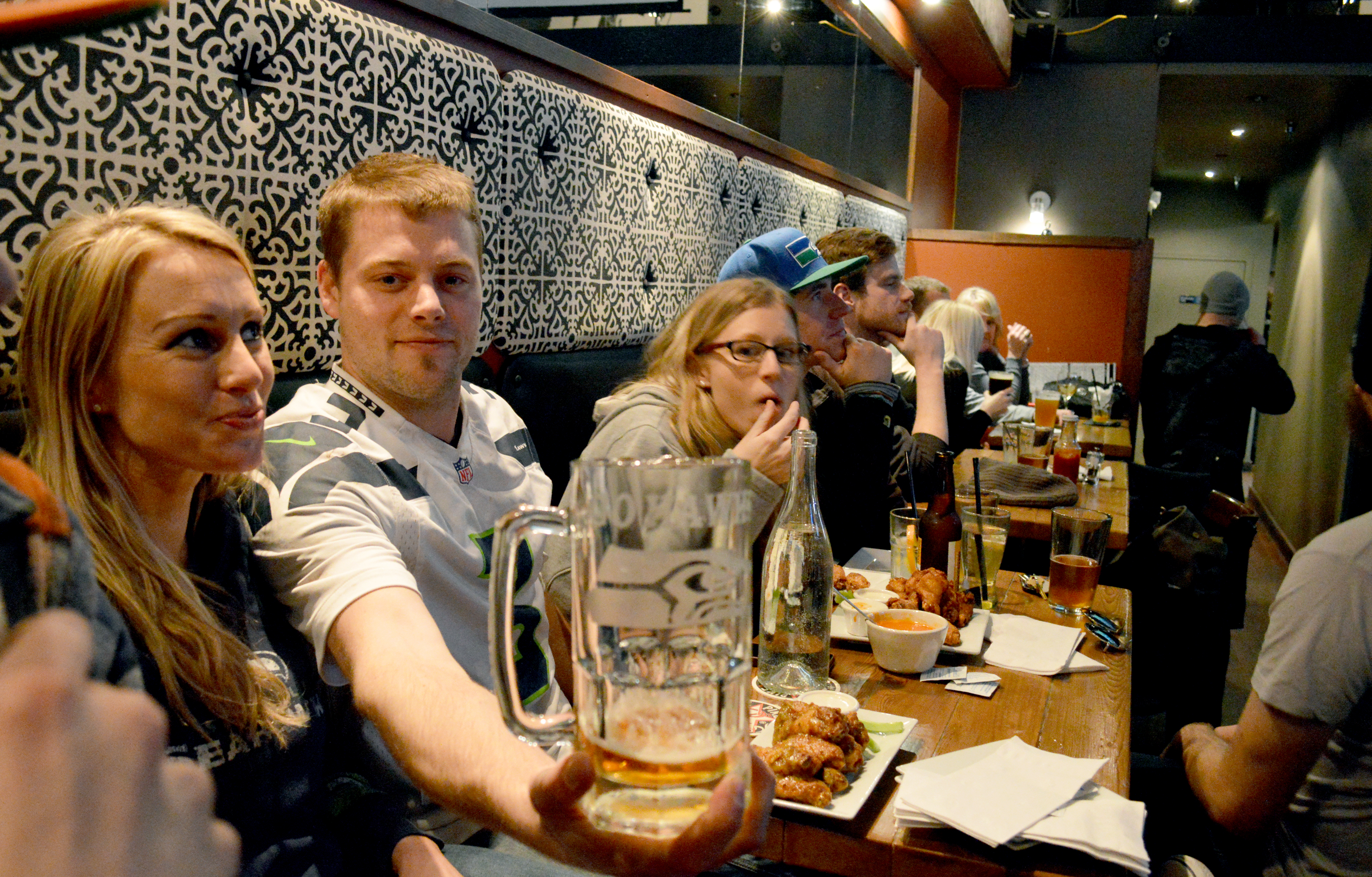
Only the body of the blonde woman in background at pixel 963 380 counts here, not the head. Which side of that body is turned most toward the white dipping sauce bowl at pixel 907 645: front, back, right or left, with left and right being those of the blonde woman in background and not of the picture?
right

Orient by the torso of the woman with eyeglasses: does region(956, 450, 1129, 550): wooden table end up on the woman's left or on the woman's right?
on the woman's left

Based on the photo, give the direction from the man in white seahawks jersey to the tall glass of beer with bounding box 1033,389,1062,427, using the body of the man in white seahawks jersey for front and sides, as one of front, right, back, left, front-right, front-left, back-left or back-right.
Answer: left

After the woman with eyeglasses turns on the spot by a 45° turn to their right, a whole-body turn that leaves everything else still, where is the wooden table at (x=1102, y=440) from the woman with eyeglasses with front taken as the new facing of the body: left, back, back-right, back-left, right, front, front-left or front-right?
back-left

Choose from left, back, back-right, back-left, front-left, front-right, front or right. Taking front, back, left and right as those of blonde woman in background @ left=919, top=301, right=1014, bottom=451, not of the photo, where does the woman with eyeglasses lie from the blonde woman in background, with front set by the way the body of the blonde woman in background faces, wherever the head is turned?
right

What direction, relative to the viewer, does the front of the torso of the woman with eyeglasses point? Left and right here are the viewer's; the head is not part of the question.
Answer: facing the viewer and to the right of the viewer

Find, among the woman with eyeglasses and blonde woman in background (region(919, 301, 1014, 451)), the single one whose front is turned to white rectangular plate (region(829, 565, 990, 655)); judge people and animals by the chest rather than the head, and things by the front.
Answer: the woman with eyeglasses

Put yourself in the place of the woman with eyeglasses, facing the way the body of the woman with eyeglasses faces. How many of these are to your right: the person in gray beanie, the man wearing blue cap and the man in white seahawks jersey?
1

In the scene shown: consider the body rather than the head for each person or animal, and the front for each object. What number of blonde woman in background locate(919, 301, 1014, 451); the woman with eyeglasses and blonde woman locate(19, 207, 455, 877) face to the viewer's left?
0

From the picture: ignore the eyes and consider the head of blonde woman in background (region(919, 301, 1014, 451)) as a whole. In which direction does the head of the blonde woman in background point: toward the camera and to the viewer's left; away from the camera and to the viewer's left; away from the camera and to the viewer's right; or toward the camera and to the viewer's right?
away from the camera and to the viewer's right

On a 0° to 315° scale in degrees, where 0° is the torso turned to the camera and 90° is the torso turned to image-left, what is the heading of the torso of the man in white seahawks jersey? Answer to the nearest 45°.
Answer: approximately 315°

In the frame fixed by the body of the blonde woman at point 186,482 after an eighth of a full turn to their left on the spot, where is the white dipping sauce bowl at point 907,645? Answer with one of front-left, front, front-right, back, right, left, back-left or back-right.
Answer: front

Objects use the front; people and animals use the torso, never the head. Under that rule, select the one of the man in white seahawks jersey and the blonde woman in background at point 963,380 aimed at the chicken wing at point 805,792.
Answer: the man in white seahawks jersey

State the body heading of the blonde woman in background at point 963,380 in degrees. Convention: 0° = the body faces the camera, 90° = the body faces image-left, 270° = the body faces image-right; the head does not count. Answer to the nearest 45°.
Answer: approximately 270°

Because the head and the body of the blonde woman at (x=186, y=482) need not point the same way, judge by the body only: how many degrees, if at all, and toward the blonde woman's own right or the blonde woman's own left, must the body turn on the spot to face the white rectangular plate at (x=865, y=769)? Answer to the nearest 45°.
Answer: approximately 45° to the blonde woman's own left

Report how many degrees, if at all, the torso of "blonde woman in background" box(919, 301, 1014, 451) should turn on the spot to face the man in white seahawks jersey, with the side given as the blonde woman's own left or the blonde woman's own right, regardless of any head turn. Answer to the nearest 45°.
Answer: approximately 90° to the blonde woman's own right

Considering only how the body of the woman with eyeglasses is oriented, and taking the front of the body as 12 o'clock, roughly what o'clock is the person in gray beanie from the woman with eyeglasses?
The person in gray beanie is roughly at 9 o'clock from the woman with eyeglasses.
